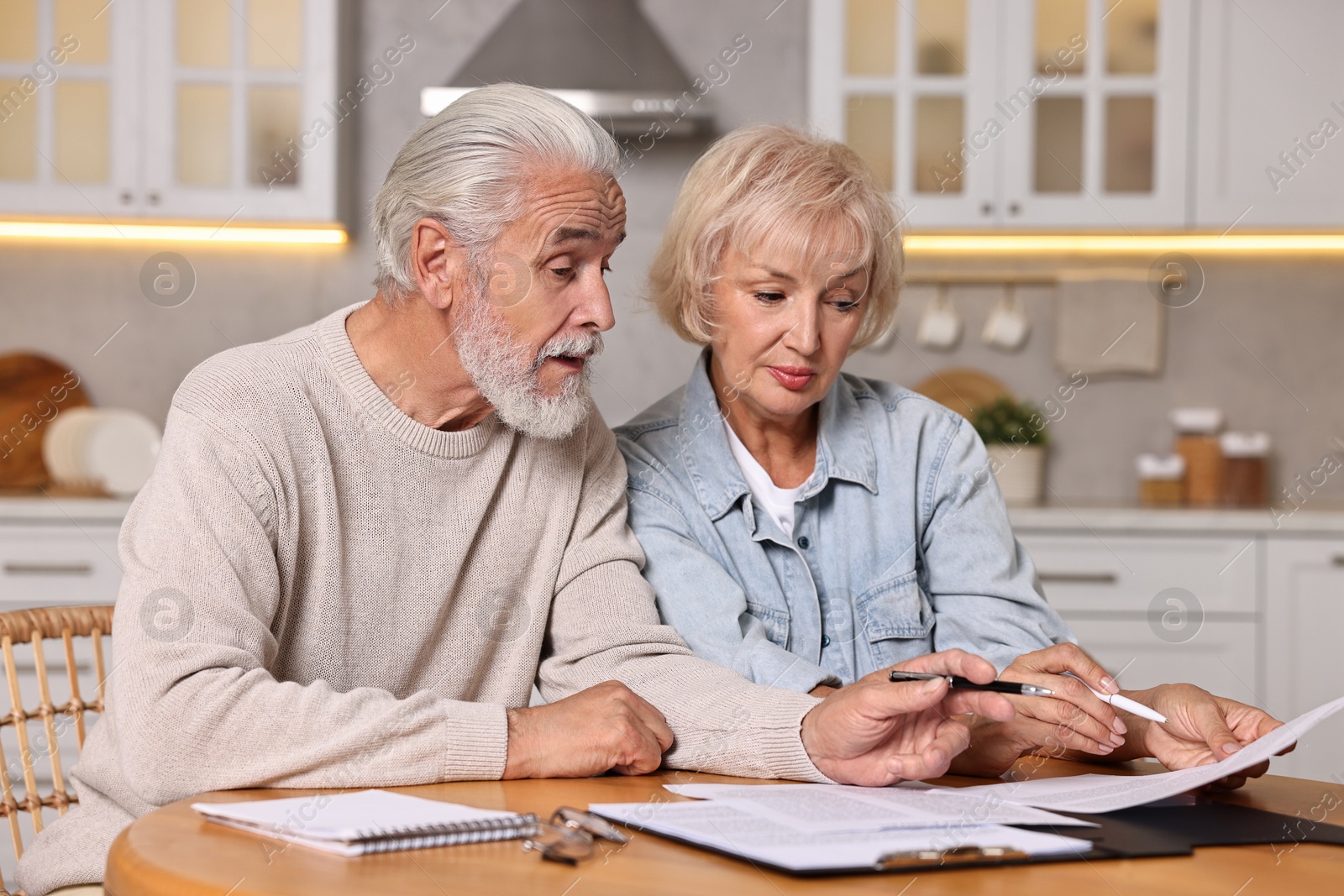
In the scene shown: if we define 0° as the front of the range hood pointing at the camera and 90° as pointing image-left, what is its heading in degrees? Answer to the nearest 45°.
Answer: approximately 0°

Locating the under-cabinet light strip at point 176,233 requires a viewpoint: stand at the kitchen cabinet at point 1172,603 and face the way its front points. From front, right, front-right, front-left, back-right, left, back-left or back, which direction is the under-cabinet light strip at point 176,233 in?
right

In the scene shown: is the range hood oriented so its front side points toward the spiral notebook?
yes

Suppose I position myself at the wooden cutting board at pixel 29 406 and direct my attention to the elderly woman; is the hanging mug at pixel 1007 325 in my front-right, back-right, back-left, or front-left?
front-left

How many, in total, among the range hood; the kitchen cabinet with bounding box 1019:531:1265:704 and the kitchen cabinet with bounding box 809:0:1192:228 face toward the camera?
3

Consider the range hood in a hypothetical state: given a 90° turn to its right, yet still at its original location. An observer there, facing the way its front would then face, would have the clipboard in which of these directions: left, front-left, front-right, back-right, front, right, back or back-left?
left

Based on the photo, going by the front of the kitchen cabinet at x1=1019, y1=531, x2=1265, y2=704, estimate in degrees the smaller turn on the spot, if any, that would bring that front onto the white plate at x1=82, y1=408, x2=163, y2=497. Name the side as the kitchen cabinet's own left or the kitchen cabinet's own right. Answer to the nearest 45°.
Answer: approximately 90° to the kitchen cabinet's own right

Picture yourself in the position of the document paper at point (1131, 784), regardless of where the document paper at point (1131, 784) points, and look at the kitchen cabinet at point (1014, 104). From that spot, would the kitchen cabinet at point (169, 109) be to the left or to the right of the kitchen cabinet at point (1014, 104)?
left

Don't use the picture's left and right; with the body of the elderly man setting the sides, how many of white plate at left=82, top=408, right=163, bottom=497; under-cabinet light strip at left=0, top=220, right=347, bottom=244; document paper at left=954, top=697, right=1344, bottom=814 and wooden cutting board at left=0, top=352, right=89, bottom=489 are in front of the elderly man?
1

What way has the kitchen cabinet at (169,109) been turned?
toward the camera

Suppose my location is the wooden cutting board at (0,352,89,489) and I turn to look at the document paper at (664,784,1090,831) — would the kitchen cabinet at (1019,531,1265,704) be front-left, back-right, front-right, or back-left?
front-left

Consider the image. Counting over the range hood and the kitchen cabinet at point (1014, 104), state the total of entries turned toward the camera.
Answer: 2

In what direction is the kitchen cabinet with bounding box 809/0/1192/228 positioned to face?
toward the camera

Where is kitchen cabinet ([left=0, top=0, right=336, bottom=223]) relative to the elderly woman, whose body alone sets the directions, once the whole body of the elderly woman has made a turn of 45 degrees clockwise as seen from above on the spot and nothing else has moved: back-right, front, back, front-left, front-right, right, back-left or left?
right

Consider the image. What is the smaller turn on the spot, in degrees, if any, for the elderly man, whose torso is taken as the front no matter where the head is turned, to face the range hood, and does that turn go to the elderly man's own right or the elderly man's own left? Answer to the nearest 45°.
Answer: approximately 135° to the elderly man's own left

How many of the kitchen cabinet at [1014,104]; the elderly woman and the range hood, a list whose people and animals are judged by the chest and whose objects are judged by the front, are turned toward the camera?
3

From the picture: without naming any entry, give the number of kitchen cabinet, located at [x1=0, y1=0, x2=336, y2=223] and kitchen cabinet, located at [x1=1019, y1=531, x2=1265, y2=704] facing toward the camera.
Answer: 2

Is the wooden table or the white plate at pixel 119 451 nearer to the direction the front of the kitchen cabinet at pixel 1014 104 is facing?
the wooden table

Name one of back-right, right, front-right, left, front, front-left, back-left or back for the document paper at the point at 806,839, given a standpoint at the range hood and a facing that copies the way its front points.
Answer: front
